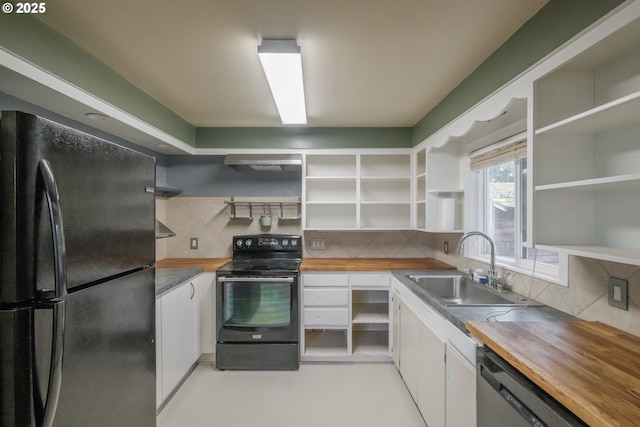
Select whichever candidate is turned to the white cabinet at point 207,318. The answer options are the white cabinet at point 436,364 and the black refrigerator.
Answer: the white cabinet at point 436,364

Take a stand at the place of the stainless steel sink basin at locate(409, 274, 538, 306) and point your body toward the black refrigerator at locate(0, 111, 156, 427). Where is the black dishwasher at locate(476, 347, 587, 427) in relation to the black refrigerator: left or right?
left

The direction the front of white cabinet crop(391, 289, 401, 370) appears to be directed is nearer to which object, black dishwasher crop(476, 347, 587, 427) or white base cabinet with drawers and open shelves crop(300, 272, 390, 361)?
the white base cabinet with drawers and open shelves

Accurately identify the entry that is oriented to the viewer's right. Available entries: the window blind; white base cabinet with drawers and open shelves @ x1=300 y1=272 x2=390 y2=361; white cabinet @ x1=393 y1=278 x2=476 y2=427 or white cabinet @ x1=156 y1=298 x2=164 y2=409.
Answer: white cabinet @ x1=156 y1=298 x2=164 y2=409

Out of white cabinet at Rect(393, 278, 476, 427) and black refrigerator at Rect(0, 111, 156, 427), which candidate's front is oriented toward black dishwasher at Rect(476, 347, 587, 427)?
the black refrigerator

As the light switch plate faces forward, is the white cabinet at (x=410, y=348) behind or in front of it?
in front

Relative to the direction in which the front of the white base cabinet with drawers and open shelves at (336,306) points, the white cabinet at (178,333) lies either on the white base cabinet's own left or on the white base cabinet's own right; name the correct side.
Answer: on the white base cabinet's own right

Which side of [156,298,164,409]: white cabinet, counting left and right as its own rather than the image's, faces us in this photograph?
right

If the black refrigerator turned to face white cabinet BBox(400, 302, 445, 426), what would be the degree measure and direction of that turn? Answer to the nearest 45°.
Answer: approximately 45° to its left
